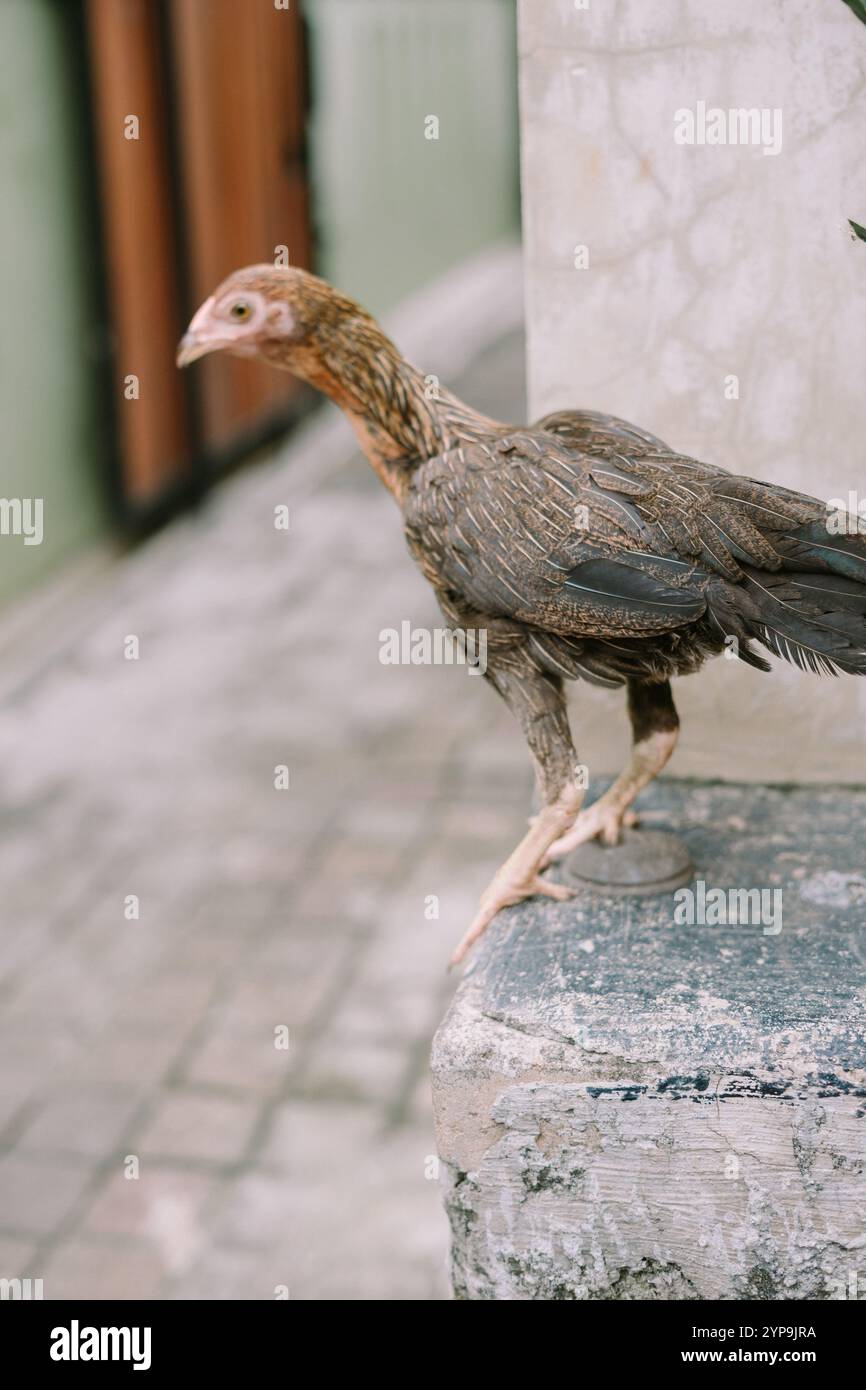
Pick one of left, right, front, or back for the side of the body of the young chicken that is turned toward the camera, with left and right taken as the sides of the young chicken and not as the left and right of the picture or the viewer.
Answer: left

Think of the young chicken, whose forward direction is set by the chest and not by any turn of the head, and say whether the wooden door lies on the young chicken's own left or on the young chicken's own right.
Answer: on the young chicken's own right
